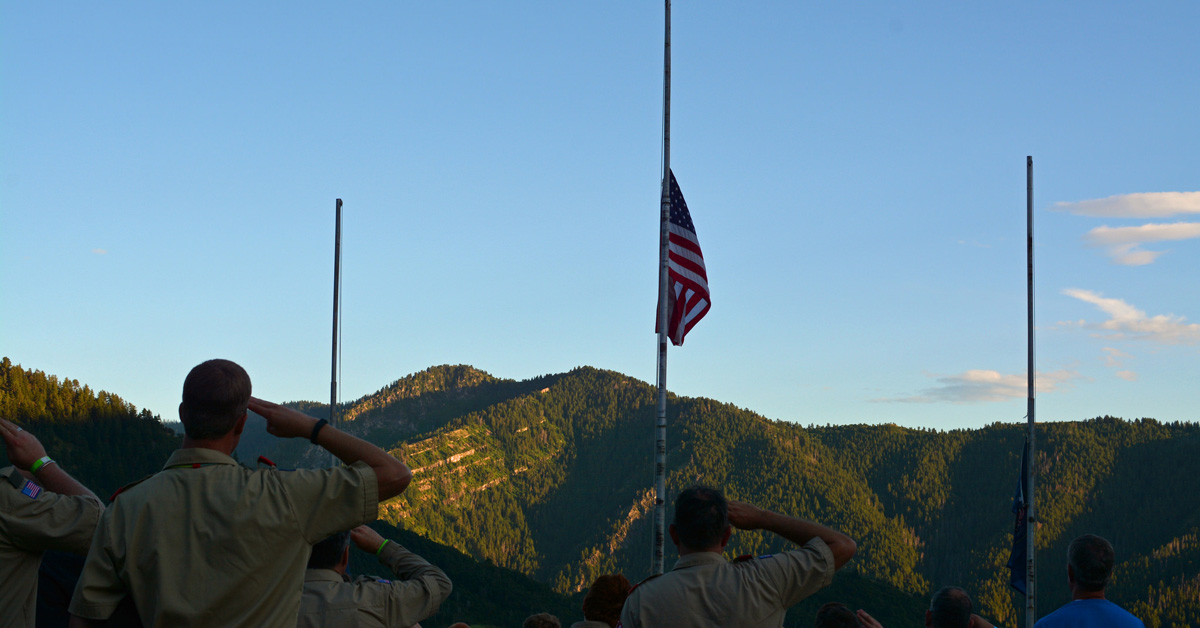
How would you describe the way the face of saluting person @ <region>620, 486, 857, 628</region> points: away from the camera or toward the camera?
away from the camera

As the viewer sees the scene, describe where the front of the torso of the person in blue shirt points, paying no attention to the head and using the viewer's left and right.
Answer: facing away from the viewer

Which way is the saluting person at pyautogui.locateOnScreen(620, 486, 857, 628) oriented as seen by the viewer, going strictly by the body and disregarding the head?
away from the camera

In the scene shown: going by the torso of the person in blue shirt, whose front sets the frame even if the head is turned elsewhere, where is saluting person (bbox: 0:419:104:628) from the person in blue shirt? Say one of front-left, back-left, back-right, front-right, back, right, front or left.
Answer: back-left

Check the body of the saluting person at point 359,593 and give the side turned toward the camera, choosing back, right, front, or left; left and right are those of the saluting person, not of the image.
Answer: back

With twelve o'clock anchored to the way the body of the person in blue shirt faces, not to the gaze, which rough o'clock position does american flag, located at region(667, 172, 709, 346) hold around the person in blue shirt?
The american flag is roughly at 11 o'clock from the person in blue shirt.

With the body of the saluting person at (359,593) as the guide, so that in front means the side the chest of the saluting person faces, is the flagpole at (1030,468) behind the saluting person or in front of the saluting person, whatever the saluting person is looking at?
in front

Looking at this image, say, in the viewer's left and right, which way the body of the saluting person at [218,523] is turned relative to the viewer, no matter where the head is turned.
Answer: facing away from the viewer

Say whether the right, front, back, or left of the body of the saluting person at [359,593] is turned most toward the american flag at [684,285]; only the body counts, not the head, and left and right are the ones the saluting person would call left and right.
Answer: front

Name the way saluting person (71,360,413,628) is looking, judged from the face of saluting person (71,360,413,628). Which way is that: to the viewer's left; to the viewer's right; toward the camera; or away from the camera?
away from the camera
